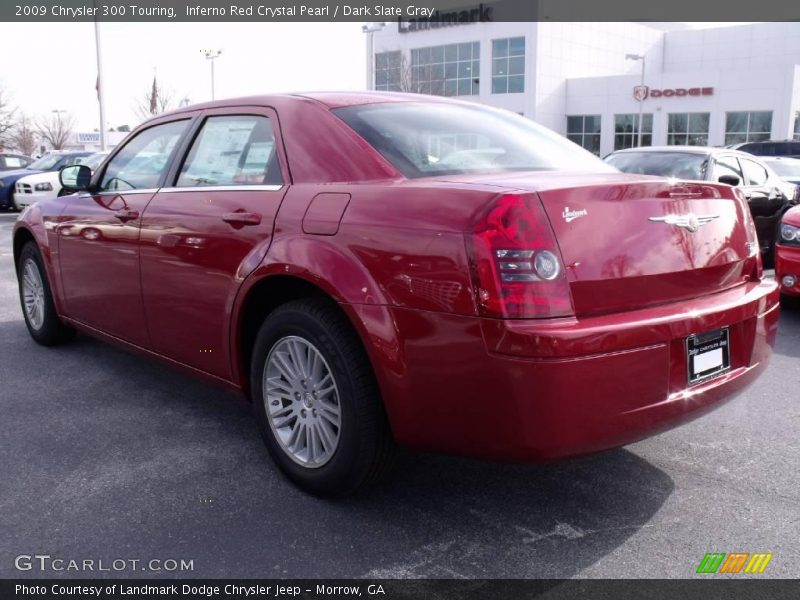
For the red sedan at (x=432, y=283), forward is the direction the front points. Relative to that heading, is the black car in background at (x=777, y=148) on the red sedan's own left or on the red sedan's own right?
on the red sedan's own right

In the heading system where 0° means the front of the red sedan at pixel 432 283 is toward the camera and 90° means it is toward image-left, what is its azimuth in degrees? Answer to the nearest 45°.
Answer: approximately 135°

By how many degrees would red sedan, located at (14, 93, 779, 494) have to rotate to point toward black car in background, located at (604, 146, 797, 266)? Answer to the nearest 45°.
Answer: approximately 90° to its right

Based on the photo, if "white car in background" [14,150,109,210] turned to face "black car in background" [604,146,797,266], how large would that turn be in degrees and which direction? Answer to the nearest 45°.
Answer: approximately 90° to its left
